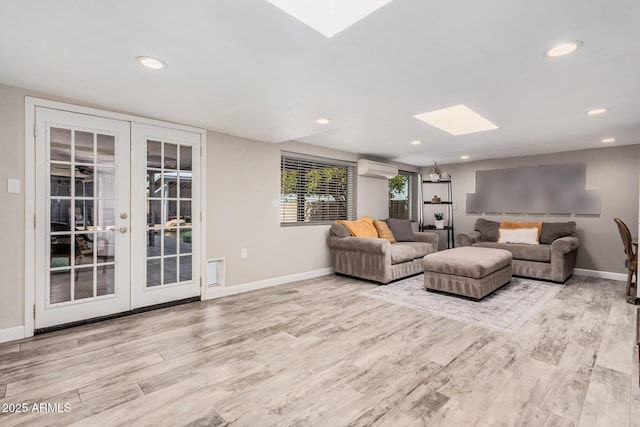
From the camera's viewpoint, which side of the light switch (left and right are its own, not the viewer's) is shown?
front

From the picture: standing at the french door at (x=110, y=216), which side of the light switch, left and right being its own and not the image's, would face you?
left

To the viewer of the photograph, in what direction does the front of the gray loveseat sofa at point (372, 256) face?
facing the viewer and to the right of the viewer

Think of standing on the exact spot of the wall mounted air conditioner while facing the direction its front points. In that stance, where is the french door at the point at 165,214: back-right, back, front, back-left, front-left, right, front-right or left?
right

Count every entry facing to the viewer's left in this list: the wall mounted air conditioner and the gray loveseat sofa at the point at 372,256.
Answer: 0

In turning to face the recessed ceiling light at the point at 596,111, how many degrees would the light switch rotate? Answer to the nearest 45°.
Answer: approximately 45° to its left

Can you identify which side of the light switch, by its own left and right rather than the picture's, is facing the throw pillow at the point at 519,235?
left

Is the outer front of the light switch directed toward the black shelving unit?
no

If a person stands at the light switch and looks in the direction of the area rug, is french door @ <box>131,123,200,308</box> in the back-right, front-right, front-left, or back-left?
front-left

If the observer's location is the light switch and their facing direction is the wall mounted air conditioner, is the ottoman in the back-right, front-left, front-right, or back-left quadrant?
front-right

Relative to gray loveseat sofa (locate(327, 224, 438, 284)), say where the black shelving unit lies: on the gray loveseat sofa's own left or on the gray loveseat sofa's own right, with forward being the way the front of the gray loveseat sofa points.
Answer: on the gray loveseat sofa's own left

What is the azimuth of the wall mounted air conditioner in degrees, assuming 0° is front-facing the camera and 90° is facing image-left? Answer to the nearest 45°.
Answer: approximately 315°

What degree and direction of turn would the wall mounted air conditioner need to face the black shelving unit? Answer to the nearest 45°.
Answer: approximately 90° to its left

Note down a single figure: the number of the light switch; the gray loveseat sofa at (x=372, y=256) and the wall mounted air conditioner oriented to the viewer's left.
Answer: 0

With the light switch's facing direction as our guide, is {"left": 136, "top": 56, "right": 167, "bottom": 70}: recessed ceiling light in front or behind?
in front

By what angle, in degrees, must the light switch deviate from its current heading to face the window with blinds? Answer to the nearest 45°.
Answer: approximately 90° to its left

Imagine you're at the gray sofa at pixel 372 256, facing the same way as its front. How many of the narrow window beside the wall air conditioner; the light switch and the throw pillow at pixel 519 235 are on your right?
1

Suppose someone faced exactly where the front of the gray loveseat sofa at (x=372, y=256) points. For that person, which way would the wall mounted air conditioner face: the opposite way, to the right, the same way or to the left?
the same way
